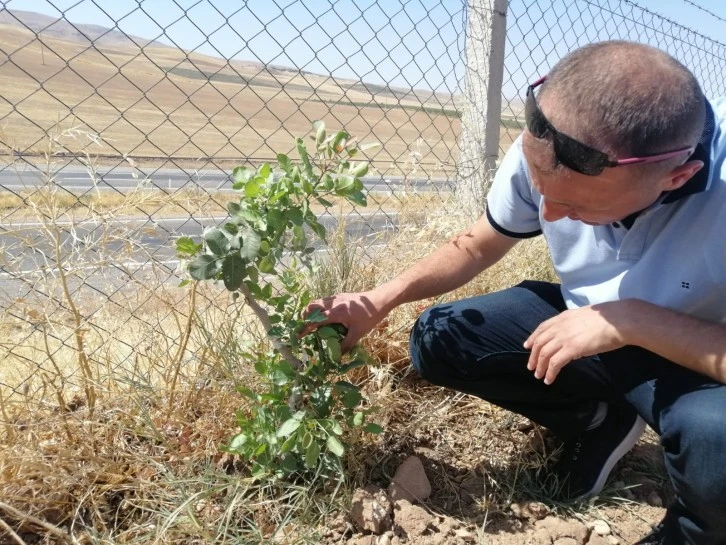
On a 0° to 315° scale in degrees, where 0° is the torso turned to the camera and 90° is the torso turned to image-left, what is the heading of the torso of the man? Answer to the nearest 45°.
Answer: approximately 45°
